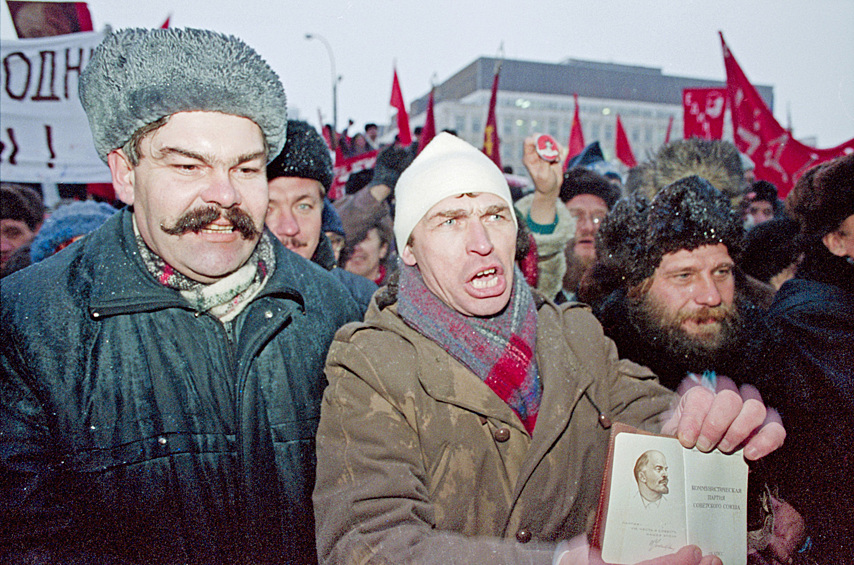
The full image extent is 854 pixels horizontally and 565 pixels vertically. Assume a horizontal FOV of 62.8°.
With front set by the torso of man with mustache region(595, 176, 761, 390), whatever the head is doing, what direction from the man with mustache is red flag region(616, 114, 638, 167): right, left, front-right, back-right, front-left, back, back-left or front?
back-left

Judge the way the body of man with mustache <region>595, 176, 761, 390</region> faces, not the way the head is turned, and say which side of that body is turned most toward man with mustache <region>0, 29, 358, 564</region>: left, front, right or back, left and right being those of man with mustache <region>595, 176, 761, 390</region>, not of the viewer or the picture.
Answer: right

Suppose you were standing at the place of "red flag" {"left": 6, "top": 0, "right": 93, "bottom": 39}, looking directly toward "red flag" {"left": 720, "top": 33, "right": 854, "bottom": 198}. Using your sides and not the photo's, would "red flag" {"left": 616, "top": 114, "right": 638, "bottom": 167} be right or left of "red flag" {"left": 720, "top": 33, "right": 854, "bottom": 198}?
left

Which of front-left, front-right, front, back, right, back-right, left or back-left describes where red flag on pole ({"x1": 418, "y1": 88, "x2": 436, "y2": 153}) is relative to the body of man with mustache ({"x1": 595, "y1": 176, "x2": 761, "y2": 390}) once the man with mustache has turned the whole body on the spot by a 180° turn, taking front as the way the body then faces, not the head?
front

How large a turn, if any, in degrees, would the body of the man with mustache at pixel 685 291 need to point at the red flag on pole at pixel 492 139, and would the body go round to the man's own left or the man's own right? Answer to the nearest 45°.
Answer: approximately 180°

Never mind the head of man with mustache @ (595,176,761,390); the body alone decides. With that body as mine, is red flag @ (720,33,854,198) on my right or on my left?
on my left

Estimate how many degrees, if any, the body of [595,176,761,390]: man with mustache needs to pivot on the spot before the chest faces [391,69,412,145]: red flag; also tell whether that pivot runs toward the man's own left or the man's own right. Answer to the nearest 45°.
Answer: approximately 180°

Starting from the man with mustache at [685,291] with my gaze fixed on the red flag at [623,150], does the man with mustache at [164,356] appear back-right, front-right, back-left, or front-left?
back-left

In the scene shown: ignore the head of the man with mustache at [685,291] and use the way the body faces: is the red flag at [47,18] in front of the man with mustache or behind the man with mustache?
behind

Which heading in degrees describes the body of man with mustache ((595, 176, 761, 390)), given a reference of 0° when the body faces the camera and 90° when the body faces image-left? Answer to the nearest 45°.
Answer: approximately 315°

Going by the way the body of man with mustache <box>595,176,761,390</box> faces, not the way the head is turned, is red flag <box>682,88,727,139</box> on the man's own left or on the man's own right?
on the man's own left
